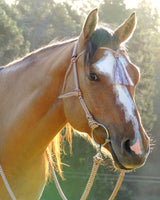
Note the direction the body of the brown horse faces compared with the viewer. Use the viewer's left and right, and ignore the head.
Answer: facing the viewer and to the right of the viewer
